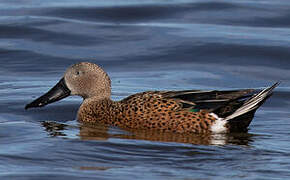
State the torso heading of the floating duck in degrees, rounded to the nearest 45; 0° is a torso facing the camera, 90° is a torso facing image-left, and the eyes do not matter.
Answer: approximately 90°
